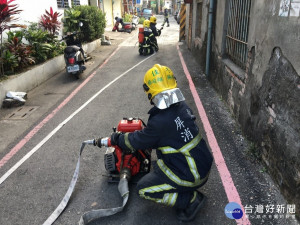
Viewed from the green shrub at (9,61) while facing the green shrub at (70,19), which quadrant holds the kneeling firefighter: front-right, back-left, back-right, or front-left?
back-right

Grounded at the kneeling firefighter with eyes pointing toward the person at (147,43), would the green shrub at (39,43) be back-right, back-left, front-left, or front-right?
front-left

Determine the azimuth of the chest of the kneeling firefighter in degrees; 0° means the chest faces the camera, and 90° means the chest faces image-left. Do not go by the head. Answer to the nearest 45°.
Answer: approximately 135°

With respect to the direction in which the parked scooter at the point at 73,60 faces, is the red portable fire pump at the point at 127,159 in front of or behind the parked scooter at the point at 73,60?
behind

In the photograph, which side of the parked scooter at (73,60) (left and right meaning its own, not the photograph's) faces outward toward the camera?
back

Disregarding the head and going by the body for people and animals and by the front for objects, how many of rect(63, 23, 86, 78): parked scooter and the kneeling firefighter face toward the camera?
0

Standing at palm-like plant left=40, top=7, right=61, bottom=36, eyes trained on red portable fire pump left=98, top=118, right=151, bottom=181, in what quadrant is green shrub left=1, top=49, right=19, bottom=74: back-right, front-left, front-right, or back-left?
front-right

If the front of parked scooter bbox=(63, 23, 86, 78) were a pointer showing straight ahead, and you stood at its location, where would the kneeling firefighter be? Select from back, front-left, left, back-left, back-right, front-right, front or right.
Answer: back

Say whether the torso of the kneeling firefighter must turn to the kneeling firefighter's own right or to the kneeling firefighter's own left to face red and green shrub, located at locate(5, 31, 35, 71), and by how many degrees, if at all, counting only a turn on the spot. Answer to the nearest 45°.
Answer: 0° — they already face it

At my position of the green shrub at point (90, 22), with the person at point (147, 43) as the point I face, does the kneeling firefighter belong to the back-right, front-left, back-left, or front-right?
front-right

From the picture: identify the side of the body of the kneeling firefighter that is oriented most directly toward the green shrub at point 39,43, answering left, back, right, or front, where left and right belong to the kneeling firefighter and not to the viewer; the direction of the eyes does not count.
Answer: front

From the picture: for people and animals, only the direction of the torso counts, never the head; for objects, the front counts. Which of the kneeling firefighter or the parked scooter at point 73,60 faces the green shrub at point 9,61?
the kneeling firefighter

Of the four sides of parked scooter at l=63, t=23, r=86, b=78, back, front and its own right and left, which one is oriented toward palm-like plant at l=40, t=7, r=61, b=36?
front

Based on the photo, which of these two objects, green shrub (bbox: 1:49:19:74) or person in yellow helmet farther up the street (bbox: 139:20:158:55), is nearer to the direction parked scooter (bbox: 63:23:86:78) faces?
the person in yellow helmet farther up the street

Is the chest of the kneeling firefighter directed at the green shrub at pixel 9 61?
yes

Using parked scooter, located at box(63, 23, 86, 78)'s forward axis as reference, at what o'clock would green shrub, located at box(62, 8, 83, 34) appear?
The green shrub is roughly at 12 o'clock from the parked scooter.

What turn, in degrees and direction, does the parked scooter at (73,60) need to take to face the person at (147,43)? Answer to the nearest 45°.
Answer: approximately 45° to its right

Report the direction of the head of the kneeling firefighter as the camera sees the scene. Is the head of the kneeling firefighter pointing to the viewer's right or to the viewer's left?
to the viewer's left
